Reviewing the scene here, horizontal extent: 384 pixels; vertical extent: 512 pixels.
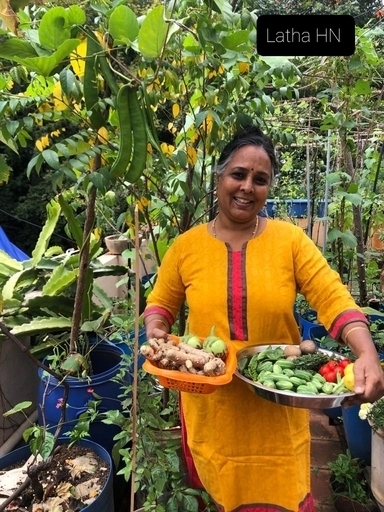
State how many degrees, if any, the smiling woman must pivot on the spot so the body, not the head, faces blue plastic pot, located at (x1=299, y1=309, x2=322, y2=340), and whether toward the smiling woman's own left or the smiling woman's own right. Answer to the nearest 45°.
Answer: approximately 180°

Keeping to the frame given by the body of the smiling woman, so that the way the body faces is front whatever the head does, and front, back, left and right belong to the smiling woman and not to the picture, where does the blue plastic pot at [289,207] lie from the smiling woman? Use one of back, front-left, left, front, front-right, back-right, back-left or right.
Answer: back

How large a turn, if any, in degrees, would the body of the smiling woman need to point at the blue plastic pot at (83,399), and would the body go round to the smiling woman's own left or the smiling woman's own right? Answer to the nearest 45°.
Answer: approximately 135° to the smiling woman's own right

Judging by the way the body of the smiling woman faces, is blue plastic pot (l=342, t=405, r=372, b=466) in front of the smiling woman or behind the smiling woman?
behind

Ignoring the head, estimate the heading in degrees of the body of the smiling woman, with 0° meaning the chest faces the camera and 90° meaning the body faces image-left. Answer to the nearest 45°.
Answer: approximately 0°
